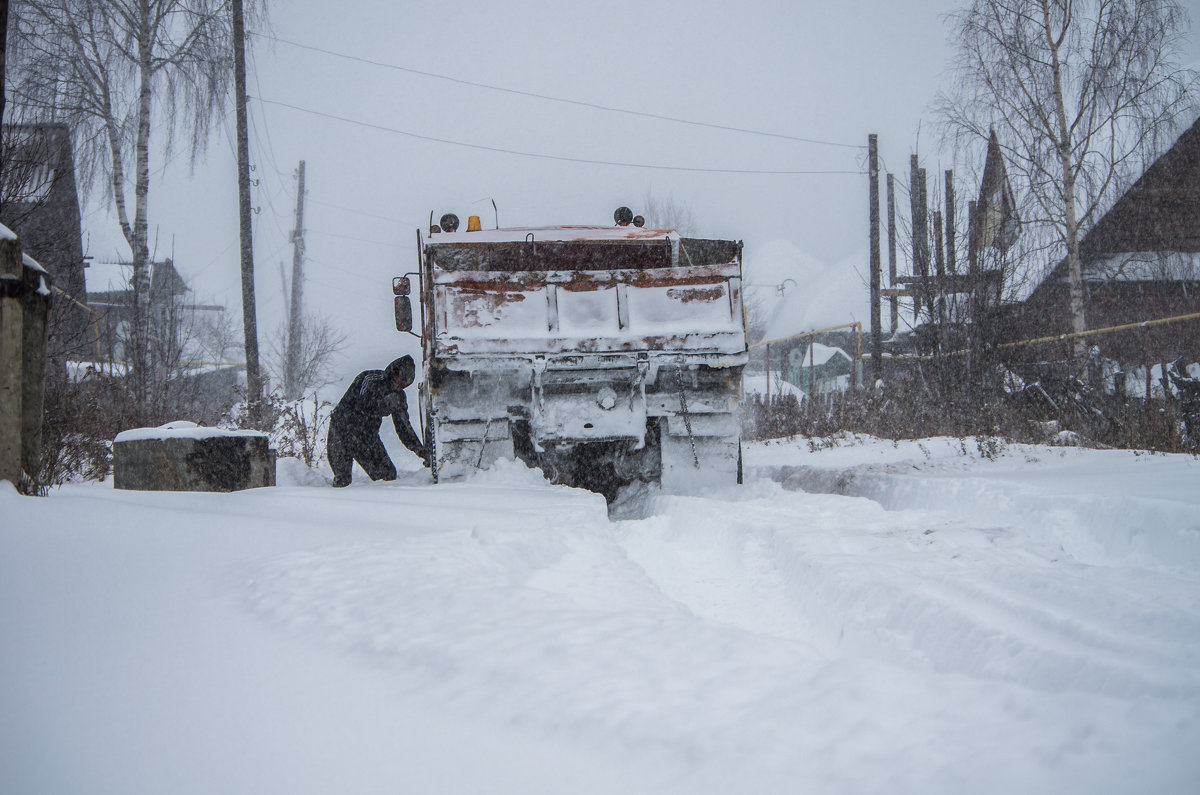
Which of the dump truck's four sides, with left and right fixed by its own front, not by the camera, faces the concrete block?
left

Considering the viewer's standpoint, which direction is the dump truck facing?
facing away from the viewer

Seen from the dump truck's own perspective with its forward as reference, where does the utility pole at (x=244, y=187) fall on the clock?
The utility pole is roughly at 11 o'clock from the dump truck.

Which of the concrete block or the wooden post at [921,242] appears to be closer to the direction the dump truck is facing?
the wooden post

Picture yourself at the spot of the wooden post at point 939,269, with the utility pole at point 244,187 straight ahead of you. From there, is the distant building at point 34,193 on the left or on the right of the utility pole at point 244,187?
left

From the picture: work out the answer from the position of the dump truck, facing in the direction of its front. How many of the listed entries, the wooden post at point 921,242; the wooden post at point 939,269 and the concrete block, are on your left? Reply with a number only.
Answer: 1

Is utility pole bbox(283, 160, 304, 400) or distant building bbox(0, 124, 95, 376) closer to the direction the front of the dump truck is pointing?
the utility pole

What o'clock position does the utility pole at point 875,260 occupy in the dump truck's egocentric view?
The utility pole is roughly at 1 o'clock from the dump truck.

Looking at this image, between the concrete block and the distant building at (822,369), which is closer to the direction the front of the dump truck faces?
the distant building

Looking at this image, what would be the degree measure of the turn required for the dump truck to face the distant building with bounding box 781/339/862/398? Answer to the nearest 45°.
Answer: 0° — it already faces it

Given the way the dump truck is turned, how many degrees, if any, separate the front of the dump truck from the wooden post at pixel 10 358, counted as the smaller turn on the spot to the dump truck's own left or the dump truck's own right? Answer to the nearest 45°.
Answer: approximately 135° to the dump truck's own left
